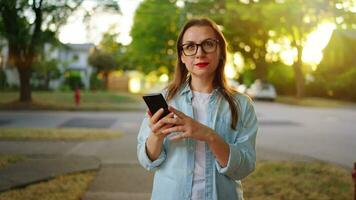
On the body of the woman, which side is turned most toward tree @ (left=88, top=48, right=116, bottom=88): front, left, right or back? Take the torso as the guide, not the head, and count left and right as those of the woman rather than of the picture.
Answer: back

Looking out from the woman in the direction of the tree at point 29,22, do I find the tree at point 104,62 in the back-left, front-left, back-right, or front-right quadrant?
front-right

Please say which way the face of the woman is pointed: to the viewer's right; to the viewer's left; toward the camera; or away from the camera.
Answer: toward the camera

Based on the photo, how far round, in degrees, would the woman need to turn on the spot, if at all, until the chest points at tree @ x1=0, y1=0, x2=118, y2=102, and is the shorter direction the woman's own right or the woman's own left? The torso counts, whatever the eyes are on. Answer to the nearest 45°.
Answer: approximately 135° to the woman's own right

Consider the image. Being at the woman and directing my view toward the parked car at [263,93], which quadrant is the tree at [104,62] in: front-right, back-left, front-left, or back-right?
front-left

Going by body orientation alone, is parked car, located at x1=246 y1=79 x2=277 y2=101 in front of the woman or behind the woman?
behind

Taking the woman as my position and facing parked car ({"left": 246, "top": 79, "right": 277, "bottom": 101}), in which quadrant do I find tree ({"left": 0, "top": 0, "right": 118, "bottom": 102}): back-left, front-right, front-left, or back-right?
front-left

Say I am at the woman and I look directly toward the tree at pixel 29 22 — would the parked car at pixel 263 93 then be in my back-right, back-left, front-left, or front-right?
front-right

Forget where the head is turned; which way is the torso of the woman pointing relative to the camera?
toward the camera

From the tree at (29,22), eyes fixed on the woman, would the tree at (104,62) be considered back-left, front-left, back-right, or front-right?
back-left
